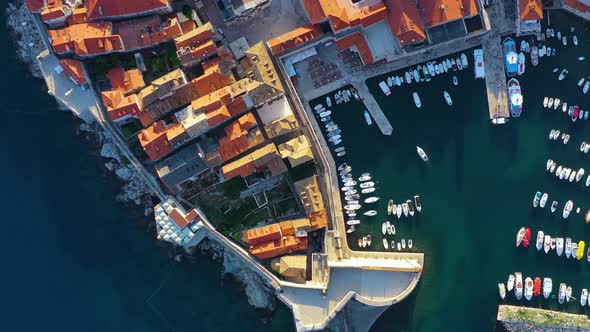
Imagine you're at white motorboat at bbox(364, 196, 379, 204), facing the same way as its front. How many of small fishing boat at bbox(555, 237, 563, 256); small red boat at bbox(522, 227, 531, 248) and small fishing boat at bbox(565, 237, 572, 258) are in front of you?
3

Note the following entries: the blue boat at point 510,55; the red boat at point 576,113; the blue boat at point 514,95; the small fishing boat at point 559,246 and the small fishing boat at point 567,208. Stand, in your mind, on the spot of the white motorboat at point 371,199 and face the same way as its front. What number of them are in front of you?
5

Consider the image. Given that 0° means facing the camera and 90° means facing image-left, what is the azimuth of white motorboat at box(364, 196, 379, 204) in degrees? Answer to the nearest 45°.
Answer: approximately 270°

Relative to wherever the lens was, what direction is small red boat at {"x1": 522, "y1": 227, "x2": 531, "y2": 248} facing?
facing the viewer

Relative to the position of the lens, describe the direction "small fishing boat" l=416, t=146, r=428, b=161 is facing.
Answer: facing away from the viewer and to the left of the viewer

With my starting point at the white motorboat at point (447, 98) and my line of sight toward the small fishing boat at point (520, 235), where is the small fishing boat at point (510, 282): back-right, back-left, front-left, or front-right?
front-right

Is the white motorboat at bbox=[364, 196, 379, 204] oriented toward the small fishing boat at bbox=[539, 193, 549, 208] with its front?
yes

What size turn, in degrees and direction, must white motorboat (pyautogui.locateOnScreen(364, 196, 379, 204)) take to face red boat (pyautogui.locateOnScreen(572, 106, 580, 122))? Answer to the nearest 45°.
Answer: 0° — it already faces it

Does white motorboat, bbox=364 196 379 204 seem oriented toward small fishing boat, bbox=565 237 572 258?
yes

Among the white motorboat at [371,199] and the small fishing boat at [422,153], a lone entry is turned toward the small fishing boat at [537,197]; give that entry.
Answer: the white motorboat

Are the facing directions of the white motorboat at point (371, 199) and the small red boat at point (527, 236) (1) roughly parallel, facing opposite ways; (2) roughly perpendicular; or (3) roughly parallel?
roughly perpendicular

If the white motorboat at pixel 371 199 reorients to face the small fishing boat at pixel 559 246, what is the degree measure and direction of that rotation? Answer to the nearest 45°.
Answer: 0° — it already faces it

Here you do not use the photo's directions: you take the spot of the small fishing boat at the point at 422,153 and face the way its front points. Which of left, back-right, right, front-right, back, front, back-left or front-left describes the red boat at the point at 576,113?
back-right
